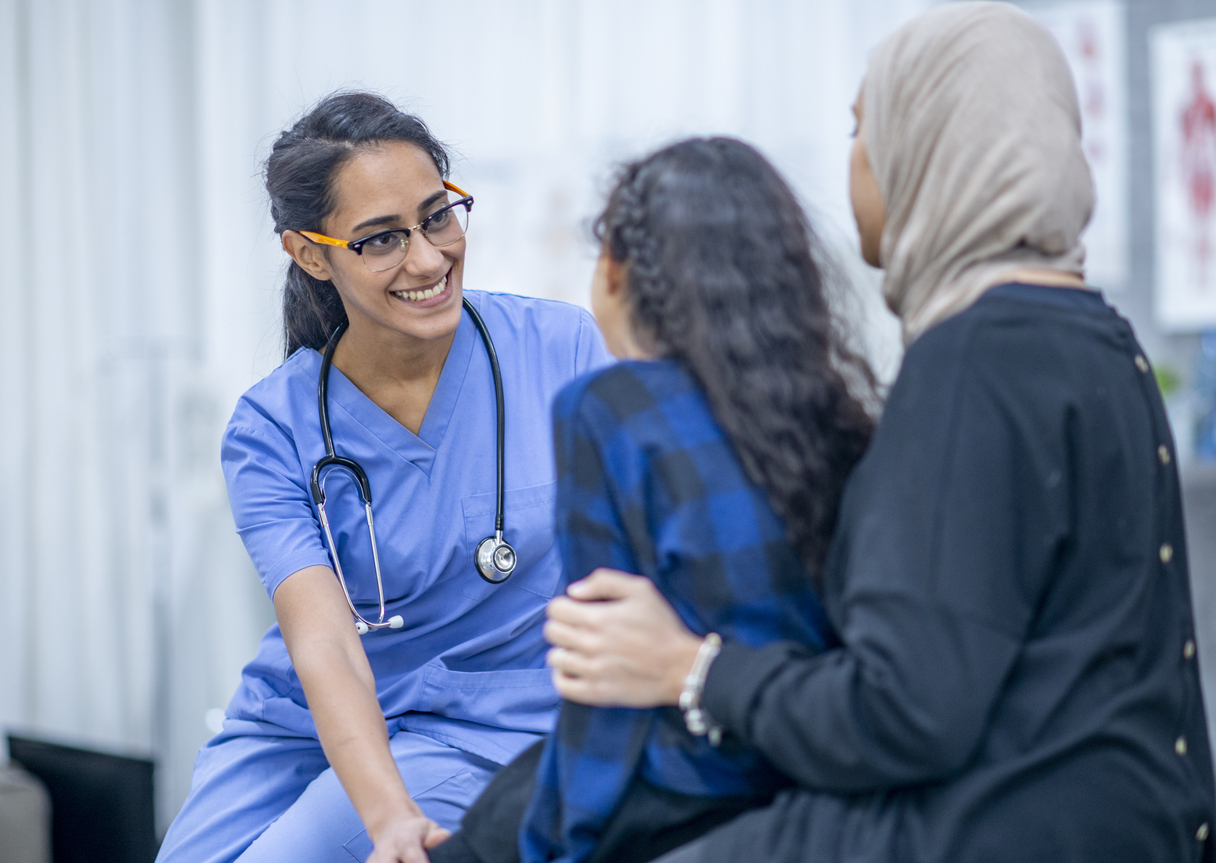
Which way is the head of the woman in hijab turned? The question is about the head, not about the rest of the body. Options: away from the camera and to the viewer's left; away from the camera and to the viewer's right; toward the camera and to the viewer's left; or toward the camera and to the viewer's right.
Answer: away from the camera and to the viewer's left

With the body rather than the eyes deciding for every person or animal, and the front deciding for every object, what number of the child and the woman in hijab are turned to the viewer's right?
0

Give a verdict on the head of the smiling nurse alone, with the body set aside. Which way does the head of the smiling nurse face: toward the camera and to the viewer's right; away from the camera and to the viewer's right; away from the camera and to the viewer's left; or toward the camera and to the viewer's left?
toward the camera and to the viewer's right

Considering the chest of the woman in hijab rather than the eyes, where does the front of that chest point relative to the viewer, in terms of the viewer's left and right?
facing away from the viewer and to the left of the viewer

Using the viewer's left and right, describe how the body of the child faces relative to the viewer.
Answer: facing away from the viewer and to the left of the viewer

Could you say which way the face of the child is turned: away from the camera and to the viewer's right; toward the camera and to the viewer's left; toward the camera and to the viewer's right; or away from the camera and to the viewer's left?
away from the camera and to the viewer's left

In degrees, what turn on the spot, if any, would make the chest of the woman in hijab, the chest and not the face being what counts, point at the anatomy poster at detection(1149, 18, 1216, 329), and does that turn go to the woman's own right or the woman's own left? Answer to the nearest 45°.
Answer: approximately 45° to the woman's own right

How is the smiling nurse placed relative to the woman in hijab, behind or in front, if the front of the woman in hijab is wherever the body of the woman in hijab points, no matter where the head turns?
in front
